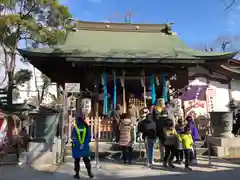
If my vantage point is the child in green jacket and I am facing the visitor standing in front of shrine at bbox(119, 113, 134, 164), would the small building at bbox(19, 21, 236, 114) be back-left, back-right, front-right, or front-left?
front-right

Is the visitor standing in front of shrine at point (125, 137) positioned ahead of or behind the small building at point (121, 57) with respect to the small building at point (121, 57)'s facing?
ahead

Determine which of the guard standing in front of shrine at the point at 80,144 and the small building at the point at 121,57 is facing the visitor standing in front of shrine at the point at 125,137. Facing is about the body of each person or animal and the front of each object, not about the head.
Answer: the small building

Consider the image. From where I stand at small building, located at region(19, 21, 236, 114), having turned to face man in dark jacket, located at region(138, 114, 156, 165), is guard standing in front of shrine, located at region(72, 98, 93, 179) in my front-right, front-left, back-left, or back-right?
front-right

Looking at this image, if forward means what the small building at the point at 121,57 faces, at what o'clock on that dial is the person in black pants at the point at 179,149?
The person in black pants is roughly at 11 o'clock from the small building.

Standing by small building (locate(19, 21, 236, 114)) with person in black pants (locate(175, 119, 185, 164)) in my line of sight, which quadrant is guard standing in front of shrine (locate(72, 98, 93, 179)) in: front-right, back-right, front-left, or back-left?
front-right

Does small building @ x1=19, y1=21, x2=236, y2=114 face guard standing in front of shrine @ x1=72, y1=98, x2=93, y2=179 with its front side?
yes

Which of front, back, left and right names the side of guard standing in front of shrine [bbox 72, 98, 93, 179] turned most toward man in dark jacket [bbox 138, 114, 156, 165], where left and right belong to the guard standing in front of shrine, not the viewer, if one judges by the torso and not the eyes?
left

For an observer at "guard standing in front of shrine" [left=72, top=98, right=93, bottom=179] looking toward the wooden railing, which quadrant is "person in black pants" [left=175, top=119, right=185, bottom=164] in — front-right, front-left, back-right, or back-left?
front-right

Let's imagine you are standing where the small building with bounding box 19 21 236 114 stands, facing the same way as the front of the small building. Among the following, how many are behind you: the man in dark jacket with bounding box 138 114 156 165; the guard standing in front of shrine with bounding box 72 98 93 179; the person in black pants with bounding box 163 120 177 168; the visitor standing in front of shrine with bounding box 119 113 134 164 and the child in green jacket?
0

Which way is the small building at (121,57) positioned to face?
toward the camera

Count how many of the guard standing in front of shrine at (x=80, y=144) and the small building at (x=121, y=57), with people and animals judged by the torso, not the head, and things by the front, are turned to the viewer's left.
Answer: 0

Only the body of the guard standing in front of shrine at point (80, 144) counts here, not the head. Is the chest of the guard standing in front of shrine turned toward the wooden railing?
no
